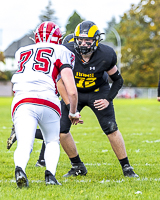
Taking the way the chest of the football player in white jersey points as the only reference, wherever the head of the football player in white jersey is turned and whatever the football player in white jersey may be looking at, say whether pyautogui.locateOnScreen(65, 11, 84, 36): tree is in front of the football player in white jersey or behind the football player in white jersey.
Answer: in front

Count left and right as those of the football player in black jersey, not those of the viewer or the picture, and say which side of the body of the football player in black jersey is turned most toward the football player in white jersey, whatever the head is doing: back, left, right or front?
front

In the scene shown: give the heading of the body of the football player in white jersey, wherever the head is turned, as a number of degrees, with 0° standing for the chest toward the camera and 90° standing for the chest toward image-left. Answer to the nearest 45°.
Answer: approximately 225°

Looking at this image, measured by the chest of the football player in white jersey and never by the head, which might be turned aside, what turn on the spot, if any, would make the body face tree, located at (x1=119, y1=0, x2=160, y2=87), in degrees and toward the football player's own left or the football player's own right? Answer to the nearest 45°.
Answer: approximately 45° to the football player's own left

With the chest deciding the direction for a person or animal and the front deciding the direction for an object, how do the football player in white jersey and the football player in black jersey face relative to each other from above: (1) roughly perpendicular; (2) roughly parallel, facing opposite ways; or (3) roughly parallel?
roughly parallel, facing opposite ways

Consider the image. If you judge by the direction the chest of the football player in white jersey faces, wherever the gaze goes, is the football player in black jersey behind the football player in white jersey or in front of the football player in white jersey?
in front

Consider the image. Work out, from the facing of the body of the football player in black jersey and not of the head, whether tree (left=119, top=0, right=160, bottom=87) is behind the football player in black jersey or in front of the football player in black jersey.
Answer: behind

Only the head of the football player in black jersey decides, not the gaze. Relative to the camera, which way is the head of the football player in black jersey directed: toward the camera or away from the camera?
toward the camera

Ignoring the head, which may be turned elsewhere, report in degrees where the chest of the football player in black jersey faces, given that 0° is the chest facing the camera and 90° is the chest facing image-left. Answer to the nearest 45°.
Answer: approximately 45°

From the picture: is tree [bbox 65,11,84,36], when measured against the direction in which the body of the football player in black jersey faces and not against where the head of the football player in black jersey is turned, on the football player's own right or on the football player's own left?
on the football player's own right

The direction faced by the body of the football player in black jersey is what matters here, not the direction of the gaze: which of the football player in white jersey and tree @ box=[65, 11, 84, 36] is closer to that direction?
the football player in white jersey
